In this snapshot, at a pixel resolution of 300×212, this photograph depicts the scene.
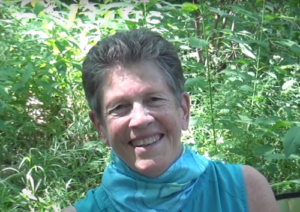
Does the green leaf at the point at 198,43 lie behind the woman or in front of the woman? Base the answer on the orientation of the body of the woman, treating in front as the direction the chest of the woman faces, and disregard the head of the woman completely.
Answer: behind

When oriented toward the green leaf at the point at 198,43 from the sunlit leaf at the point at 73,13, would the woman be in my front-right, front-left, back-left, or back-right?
front-right

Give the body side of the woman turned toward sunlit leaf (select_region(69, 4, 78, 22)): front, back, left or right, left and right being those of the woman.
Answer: back

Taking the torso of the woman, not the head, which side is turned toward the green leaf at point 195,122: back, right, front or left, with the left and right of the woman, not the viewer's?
back

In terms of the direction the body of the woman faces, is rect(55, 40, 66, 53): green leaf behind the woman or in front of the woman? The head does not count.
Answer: behind

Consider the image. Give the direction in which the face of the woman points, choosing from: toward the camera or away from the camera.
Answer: toward the camera

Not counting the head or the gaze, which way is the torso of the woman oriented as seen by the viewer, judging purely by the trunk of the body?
toward the camera
